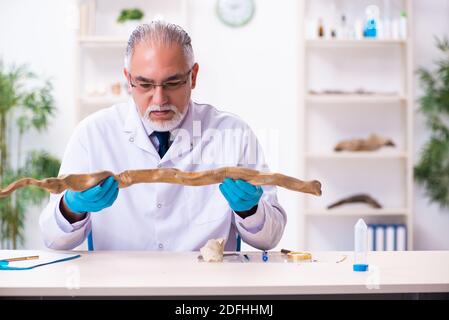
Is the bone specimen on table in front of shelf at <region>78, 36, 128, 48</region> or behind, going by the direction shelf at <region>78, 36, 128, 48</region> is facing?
in front

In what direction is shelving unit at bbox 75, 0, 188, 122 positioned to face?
toward the camera

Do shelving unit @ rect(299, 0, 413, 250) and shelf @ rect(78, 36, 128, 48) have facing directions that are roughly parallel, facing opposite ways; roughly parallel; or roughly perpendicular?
roughly parallel

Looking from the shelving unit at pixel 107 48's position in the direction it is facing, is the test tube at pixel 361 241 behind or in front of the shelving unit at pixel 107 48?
in front

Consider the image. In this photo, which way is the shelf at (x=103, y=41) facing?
toward the camera

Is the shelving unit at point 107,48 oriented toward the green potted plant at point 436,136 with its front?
no

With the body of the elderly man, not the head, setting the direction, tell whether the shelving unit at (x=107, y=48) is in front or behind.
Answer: behind

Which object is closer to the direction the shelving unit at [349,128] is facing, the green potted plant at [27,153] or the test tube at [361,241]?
the test tube

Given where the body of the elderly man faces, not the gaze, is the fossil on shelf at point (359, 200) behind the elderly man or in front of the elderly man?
behind

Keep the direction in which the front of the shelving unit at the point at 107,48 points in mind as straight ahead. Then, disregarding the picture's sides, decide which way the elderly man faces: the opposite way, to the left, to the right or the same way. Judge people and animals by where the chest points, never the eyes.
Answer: the same way

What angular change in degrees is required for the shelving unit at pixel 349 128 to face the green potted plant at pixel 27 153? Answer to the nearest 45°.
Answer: approximately 90° to its right

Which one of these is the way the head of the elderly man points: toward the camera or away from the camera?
toward the camera

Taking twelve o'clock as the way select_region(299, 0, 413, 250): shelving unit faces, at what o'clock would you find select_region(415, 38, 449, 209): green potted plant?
The green potted plant is roughly at 9 o'clock from the shelving unit.

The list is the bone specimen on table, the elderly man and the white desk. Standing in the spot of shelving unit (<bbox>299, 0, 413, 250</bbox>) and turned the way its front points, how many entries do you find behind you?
0

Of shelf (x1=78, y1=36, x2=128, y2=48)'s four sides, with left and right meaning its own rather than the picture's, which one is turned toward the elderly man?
front

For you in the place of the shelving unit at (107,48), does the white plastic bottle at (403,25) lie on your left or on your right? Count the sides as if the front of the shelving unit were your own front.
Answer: on your left

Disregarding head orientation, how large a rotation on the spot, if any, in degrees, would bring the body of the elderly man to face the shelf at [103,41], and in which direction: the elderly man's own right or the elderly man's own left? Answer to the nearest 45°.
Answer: approximately 180°

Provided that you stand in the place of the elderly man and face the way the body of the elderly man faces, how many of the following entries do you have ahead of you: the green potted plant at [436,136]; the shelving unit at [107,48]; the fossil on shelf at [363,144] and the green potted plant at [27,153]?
0

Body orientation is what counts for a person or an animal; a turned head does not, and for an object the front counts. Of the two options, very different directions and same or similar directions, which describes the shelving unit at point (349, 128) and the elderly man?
same or similar directions
